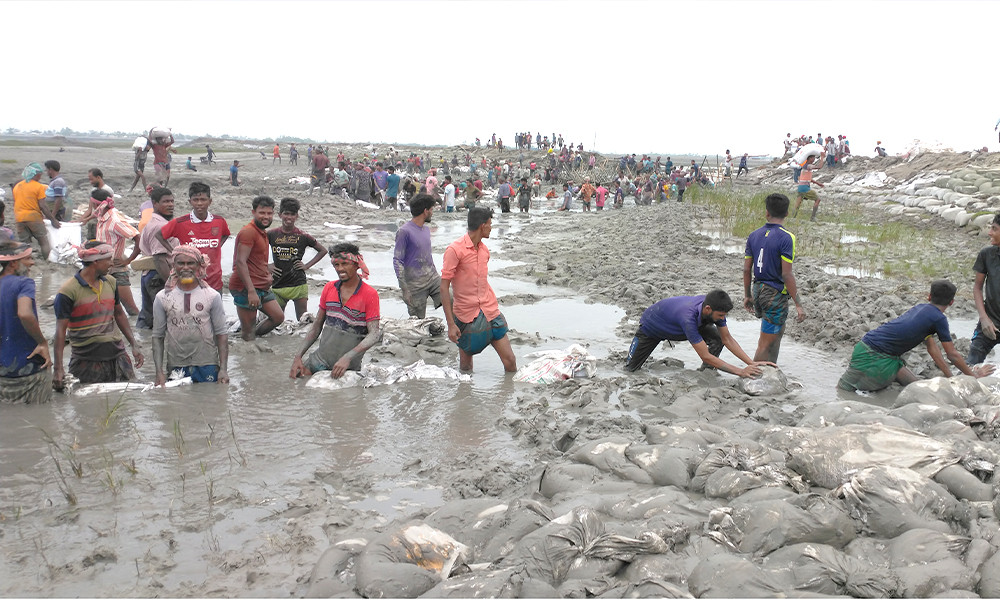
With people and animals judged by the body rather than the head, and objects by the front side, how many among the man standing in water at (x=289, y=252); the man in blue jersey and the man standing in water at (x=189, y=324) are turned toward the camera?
2

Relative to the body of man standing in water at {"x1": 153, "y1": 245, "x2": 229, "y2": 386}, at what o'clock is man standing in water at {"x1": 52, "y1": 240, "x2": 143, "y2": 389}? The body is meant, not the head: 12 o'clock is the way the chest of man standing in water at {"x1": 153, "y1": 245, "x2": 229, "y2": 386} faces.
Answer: man standing in water at {"x1": 52, "y1": 240, "x2": 143, "y2": 389} is roughly at 3 o'clock from man standing in water at {"x1": 153, "y1": 245, "x2": 229, "y2": 386}.

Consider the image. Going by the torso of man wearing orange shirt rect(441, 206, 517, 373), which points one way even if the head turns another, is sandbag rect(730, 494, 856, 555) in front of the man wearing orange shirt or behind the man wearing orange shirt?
in front

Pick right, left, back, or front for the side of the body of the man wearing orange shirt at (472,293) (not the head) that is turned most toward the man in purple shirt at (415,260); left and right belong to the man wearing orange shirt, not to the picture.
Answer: back

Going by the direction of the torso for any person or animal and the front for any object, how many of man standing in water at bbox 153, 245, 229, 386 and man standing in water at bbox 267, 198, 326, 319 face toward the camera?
2

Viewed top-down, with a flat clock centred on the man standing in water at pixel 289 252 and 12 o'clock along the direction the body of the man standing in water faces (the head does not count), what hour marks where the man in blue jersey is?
The man in blue jersey is roughly at 10 o'clock from the man standing in water.

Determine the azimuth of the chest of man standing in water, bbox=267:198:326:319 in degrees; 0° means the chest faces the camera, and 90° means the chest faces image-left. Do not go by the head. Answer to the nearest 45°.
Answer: approximately 0°

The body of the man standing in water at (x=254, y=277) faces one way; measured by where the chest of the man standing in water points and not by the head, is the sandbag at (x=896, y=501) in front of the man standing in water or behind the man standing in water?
in front

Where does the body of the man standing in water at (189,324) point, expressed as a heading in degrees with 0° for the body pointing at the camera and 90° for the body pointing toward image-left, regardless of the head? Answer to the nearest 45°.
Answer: approximately 0°

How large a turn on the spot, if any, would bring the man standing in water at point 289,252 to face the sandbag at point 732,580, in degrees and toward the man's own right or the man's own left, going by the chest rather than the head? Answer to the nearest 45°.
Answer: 0° — they already face it
